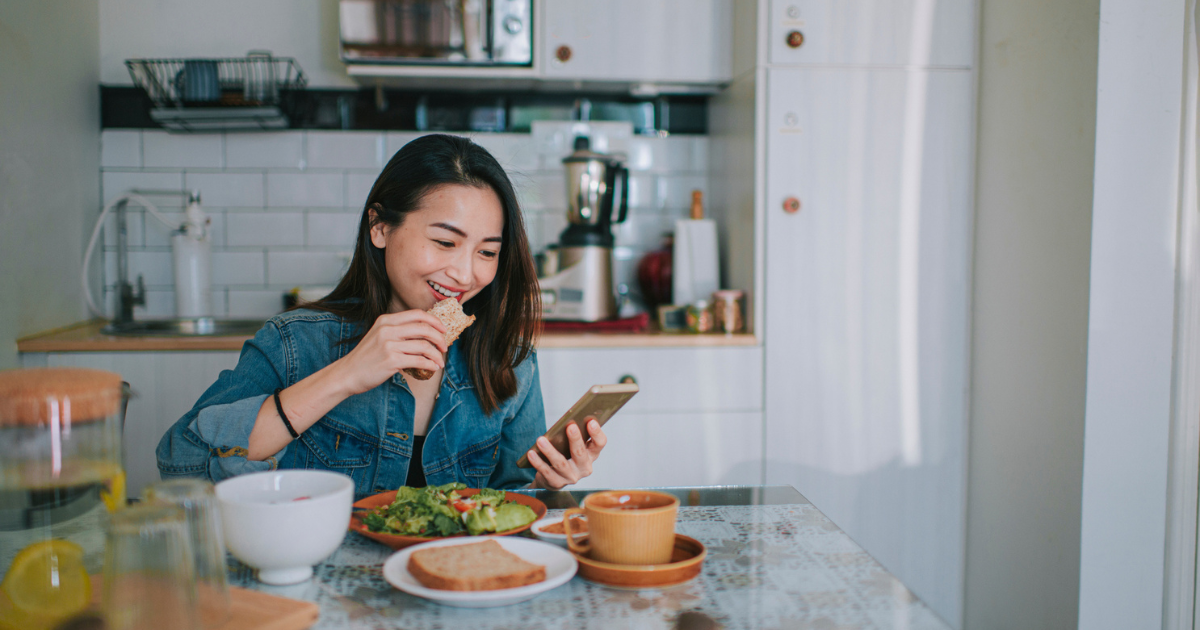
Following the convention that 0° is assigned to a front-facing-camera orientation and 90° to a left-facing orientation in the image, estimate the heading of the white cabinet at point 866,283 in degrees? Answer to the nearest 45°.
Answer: approximately 0°

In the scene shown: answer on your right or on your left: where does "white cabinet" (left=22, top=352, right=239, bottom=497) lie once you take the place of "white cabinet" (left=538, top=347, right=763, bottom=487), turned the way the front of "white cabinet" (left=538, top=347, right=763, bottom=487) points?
on your right

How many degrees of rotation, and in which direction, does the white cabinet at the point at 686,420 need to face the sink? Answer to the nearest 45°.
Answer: approximately 90° to its right

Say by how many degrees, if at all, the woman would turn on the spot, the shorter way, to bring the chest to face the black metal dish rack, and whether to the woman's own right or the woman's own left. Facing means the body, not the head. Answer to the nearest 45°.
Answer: approximately 135° to the woman's own left

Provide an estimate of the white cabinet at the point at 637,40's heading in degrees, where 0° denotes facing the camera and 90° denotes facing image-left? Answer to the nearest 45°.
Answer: approximately 0°

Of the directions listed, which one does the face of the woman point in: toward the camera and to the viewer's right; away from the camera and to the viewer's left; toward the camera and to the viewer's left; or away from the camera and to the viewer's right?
toward the camera and to the viewer's right

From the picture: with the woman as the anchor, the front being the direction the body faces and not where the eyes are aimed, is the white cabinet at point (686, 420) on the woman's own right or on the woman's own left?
on the woman's own left

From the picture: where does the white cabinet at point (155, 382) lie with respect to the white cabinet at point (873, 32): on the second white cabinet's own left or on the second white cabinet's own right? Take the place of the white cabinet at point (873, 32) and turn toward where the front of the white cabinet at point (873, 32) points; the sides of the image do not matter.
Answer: on the second white cabinet's own right
